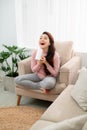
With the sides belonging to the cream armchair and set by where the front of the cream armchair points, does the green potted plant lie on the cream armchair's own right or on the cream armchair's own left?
on the cream armchair's own right

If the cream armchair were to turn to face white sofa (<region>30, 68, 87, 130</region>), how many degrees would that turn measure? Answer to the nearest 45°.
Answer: approximately 45° to its left

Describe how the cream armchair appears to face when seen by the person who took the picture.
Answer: facing the viewer and to the left of the viewer

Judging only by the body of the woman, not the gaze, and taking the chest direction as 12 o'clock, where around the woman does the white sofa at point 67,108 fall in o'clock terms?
The white sofa is roughly at 10 o'clock from the woman.

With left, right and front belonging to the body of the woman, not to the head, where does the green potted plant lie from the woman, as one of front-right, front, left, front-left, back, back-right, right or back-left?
right
